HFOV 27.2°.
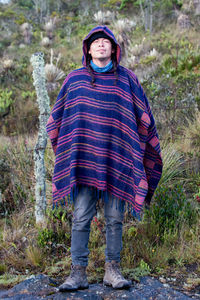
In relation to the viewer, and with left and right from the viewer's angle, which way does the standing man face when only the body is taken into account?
facing the viewer

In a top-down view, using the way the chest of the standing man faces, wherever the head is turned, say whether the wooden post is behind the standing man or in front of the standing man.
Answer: behind

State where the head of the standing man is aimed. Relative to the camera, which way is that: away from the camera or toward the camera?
toward the camera

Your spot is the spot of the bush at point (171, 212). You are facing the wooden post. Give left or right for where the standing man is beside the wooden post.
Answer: left

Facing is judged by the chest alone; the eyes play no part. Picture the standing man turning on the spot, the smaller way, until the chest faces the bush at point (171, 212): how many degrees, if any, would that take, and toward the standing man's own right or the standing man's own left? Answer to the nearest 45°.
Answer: approximately 135° to the standing man's own left
